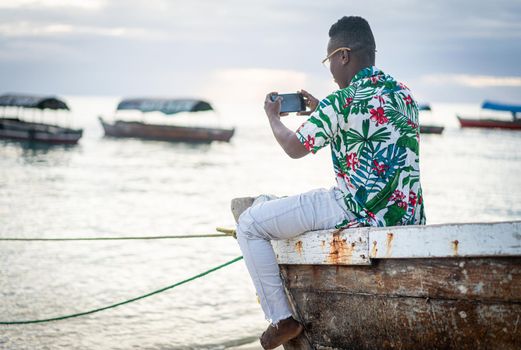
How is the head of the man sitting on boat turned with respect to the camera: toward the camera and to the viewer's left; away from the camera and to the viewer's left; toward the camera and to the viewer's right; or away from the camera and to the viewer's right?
away from the camera and to the viewer's left

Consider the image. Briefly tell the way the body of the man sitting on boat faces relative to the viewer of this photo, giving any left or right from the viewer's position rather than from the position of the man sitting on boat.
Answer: facing away from the viewer and to the left of the viewer
